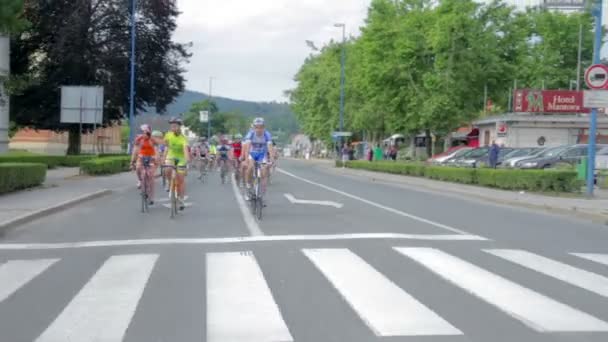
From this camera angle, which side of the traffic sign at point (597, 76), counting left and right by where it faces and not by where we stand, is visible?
front

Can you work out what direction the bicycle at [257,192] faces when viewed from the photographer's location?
facing the viewer

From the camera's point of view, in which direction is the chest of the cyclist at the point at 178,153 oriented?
toward the camera

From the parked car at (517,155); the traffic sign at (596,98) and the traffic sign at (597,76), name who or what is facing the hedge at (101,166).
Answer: the parked car

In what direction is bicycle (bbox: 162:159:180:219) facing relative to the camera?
toward the camera

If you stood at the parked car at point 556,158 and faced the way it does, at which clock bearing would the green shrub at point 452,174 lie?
The green shrub is roughly at 12 o'clock from the parked car.

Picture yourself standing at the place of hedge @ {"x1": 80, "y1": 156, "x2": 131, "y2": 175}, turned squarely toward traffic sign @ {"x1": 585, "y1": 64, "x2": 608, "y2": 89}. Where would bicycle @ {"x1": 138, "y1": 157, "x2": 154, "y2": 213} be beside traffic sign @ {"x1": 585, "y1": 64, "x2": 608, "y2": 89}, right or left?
right

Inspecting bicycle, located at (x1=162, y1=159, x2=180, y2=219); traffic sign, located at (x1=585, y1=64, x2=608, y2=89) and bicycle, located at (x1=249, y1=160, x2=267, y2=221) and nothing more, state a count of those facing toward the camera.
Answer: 3

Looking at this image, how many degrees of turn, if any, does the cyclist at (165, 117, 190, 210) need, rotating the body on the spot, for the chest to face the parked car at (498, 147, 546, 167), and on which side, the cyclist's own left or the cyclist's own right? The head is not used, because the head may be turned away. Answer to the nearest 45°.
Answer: approximately 135° to the cyclist's own left

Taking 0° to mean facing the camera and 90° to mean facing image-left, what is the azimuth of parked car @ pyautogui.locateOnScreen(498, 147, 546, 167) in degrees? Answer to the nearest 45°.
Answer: approximately 45°

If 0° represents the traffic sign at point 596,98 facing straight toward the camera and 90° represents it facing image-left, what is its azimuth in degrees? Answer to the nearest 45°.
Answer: approximately 0°

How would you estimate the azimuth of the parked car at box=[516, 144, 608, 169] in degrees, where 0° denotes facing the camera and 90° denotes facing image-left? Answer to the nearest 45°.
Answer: approximately 45°

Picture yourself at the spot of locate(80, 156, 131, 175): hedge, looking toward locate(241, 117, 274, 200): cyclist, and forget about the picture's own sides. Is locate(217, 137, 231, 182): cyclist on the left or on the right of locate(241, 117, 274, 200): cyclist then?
left

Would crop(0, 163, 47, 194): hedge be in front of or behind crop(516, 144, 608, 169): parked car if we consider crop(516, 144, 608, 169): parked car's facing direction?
in front

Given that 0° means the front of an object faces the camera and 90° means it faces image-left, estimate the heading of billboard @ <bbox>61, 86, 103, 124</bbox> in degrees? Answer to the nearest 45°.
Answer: approximately 180°
